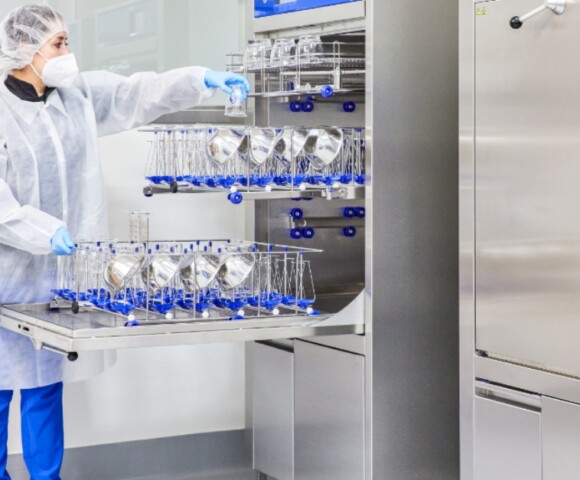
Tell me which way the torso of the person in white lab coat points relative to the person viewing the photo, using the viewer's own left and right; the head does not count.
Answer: facing the viewer and to the right of the viewer

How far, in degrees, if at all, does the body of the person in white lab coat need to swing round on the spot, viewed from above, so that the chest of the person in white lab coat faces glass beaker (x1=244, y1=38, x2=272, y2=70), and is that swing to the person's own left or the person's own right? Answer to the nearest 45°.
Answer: approximately 45° to the person's own left

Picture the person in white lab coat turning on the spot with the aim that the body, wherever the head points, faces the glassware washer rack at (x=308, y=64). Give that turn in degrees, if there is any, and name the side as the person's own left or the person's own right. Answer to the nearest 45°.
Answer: approximately 45° to the person's own left

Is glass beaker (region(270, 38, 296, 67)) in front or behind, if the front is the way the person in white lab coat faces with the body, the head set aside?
in front

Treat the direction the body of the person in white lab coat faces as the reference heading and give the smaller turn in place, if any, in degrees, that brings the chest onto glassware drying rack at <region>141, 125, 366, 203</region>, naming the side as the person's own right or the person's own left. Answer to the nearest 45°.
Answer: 0° — they already face it

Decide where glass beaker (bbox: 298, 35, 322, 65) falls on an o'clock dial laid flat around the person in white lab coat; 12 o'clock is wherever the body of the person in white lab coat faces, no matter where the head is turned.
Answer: The glass beaker is roughly at 11 o'clock from the person in white lab coat.

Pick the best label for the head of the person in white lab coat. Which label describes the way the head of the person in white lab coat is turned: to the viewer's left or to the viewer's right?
to the viewer's right
